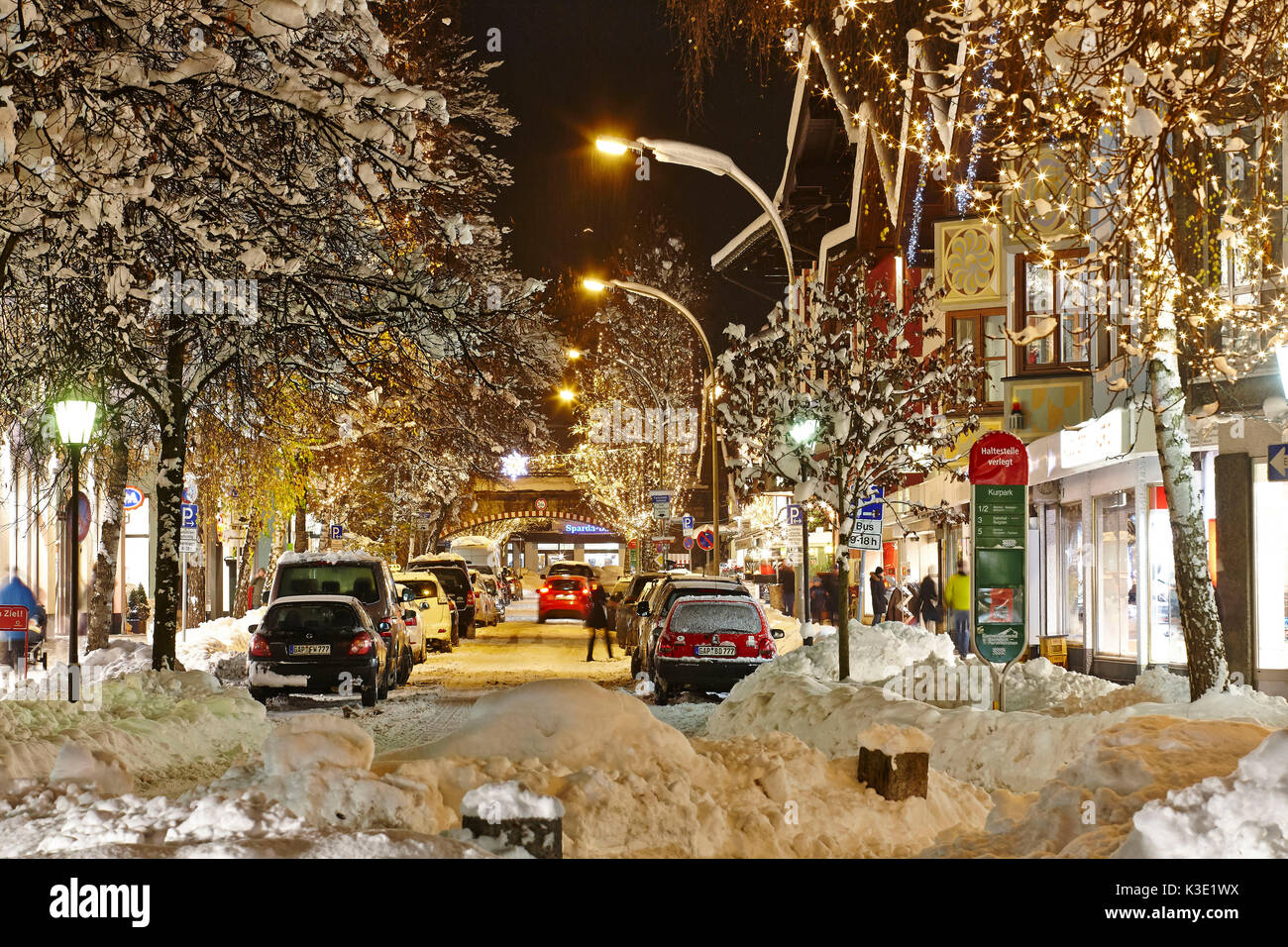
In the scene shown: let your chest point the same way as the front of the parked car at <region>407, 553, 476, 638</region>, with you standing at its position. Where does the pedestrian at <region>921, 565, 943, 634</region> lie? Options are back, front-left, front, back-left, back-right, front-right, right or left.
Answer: back-right

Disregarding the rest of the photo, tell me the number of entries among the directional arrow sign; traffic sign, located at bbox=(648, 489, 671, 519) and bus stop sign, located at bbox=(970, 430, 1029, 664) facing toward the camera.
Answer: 3

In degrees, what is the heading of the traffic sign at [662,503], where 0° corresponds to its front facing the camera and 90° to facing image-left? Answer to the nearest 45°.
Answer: approximately 0°

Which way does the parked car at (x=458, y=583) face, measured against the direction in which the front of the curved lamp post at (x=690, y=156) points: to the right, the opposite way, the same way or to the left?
to the right

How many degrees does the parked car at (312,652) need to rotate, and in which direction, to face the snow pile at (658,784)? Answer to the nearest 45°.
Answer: approximately 180°

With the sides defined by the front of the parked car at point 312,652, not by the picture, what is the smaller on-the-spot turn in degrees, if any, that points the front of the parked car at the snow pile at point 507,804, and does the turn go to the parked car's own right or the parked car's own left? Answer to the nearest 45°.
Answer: approximately 180°

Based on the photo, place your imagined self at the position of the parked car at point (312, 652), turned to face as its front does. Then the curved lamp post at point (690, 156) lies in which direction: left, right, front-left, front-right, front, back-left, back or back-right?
front-right

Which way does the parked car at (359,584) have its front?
away from the camera

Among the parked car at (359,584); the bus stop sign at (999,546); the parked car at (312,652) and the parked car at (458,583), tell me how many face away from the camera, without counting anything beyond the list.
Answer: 3

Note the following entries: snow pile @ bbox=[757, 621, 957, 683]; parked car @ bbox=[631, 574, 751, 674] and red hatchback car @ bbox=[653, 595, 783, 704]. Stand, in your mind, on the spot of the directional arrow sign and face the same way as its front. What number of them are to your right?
3

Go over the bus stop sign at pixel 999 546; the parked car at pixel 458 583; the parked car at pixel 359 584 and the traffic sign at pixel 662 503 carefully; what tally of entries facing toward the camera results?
2

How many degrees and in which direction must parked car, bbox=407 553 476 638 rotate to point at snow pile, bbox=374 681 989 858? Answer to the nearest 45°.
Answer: approximately 180°

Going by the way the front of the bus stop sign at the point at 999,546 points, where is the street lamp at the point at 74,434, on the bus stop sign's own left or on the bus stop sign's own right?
on the bus stop sign's own right

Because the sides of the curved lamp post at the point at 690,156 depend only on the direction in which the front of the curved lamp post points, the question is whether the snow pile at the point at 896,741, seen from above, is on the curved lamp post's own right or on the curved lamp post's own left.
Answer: on the curved lamp post's own left

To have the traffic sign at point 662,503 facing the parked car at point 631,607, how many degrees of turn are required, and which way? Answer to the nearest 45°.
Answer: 0° — it already faces it
